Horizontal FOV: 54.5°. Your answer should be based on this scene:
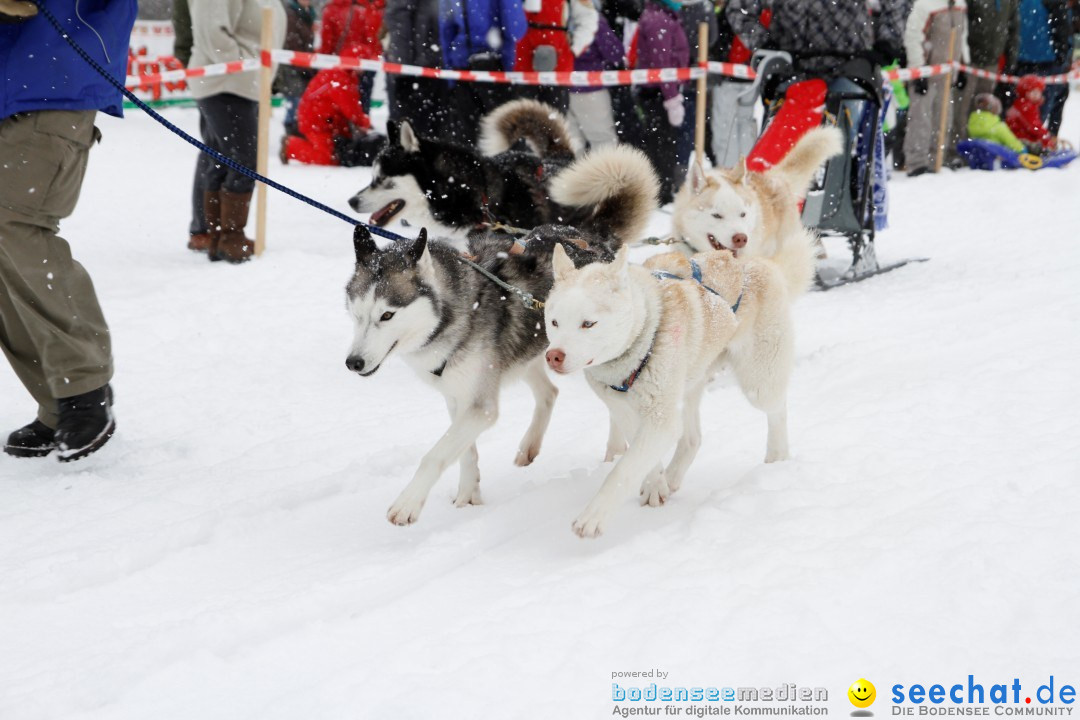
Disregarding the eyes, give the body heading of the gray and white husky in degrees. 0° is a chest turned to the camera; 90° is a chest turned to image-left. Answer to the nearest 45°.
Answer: approximately 45°

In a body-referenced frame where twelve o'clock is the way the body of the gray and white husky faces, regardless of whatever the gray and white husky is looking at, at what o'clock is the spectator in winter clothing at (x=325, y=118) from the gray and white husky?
The spectator in winter clothing is roughly at 4 o'clock from the gray and white husky.

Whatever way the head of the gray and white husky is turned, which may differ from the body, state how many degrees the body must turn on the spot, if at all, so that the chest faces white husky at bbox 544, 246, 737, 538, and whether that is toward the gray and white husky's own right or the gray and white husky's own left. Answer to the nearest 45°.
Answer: approximately 90° to the gray and white husky's own left

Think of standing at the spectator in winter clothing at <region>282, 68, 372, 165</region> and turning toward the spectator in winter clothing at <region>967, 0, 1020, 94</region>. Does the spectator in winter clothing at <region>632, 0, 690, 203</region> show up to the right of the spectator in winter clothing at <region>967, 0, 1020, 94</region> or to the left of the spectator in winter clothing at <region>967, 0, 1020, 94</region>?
right

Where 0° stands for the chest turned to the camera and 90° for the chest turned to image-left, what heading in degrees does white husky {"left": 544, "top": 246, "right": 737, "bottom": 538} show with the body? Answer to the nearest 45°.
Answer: approximately 45°

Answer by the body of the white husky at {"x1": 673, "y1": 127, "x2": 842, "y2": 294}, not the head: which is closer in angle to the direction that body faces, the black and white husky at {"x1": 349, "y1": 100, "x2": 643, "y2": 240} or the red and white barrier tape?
the black and white husky

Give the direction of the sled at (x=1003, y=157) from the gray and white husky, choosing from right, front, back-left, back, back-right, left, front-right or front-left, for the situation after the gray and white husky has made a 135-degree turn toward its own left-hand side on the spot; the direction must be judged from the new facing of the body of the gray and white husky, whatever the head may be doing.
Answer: front-left

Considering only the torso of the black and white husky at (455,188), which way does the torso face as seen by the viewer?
to the viewer's left

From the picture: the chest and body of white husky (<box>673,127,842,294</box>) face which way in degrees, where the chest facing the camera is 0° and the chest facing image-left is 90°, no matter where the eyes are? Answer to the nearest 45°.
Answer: approximately 45°
